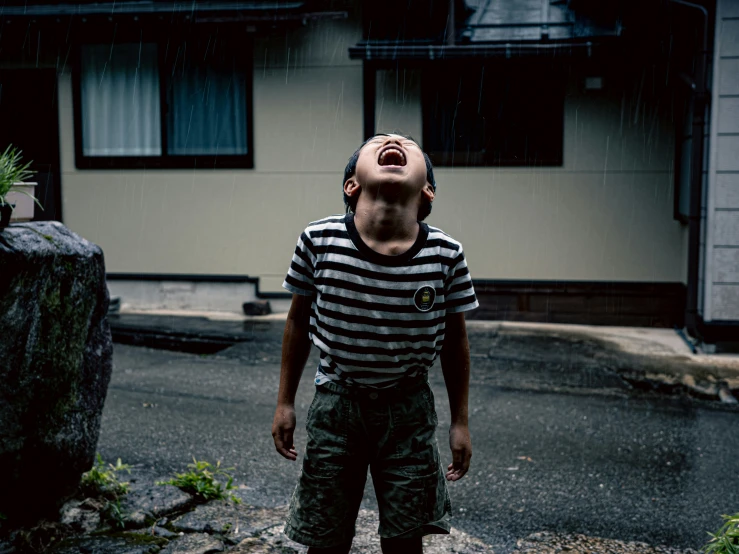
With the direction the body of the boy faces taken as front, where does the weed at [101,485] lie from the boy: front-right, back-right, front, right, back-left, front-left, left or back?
back-right

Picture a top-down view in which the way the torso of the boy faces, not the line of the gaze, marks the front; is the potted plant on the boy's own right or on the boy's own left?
on the boy's own right

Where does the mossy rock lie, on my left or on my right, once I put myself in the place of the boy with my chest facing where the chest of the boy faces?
on my right

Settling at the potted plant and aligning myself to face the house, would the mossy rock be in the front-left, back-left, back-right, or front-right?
back-right

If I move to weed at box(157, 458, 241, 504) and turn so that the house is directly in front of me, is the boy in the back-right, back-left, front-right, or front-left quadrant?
back-right

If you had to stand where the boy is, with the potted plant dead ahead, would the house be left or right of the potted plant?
right

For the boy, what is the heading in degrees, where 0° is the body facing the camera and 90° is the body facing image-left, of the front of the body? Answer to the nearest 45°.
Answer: approximately 0°

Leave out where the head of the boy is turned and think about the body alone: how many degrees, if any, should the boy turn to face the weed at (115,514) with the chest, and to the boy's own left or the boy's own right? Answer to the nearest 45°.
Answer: approximately 135° to the boy's own right

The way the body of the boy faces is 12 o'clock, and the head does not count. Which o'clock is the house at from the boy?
The house is roughly at 6 o'clock from the boy.
